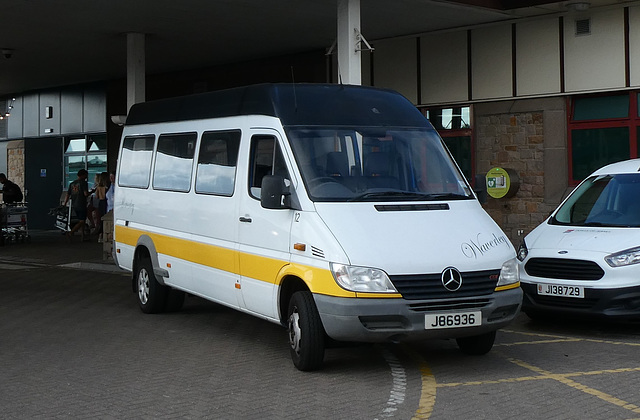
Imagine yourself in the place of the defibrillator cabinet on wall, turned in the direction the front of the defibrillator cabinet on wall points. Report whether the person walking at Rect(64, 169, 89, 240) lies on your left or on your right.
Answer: on your right

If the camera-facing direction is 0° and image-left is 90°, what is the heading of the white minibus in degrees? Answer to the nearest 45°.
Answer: approximately 315°

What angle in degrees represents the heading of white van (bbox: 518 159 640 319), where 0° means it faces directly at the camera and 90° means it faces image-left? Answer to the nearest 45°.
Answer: approximately 45°

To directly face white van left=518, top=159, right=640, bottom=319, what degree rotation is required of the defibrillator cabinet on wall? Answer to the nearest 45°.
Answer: approximately 45° to its left

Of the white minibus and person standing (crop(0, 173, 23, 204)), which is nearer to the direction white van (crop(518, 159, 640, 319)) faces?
the white minibus

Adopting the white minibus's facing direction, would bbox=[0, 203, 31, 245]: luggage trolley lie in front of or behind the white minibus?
behind

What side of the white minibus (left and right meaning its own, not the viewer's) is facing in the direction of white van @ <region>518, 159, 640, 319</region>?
left

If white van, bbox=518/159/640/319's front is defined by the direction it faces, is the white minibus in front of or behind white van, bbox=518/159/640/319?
in front

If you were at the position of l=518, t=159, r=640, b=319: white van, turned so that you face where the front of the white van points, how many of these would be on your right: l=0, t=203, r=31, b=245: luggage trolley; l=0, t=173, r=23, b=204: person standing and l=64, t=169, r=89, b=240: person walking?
3

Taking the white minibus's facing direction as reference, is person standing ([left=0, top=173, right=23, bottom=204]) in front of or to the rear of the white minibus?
to the rear

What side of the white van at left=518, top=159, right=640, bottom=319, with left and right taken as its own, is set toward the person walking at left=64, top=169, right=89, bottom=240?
right

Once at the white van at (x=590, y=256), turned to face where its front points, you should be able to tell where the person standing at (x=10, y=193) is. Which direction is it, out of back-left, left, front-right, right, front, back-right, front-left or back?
right

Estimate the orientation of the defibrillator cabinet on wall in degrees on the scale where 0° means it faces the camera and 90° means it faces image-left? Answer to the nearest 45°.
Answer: approximately 45°
